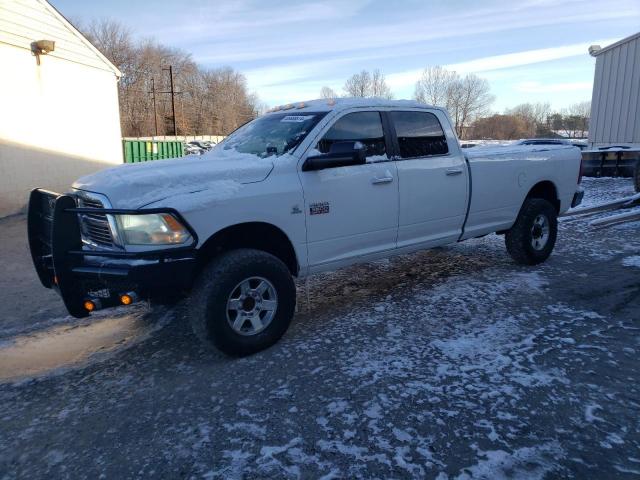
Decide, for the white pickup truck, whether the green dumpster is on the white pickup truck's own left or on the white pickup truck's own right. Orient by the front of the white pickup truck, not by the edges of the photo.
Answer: on the white pickup truck's own right

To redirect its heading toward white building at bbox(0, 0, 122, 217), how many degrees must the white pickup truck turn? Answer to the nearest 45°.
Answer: approximately 90° to its right

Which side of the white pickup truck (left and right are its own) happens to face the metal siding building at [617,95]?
back

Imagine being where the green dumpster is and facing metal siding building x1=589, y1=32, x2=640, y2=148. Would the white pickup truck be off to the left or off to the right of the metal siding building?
right

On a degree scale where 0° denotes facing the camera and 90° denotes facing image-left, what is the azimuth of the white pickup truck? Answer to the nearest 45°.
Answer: approximately 45°
